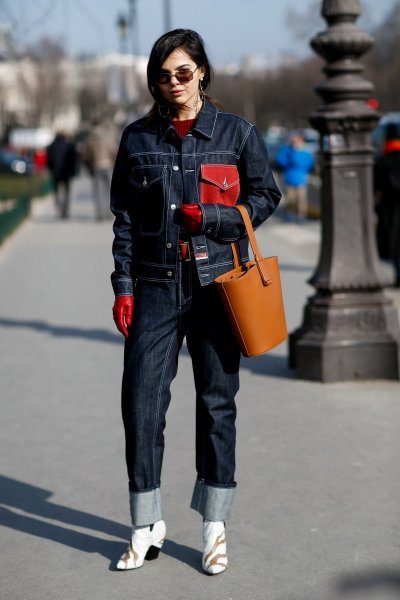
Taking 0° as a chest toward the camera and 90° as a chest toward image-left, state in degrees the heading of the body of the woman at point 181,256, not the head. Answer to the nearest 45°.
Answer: approximately 0°

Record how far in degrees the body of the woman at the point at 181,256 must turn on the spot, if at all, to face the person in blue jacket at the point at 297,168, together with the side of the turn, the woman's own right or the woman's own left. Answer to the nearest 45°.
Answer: approximately 180°

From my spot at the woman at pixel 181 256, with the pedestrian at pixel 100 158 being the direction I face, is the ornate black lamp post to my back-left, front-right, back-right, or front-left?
front-right

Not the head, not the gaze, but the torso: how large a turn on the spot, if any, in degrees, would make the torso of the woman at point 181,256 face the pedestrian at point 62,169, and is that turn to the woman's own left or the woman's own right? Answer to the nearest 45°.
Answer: approximately 180°

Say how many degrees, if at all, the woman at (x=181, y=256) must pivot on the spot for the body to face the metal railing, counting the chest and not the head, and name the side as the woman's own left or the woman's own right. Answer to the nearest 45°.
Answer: approximately 180°
